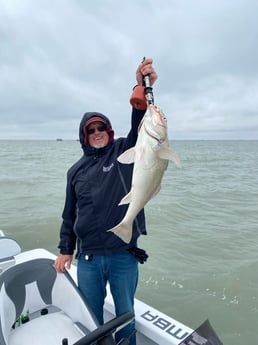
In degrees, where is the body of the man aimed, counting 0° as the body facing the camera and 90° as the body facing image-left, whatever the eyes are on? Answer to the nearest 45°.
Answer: approximately 0°
